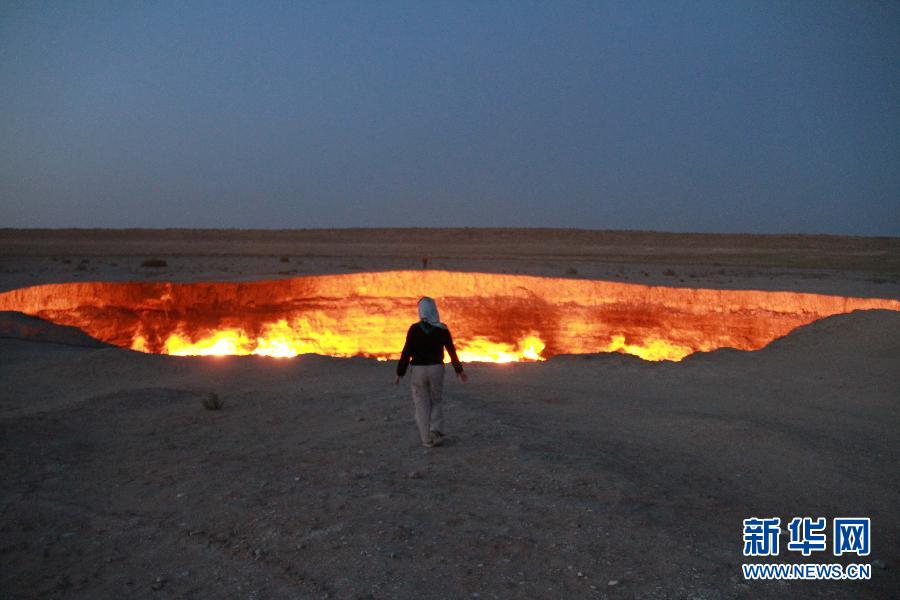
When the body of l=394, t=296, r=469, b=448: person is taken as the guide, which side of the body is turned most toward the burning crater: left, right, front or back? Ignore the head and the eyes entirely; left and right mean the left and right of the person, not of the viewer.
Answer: front

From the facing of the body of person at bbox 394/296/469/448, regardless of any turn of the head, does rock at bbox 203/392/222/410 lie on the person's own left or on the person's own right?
on the person's own left

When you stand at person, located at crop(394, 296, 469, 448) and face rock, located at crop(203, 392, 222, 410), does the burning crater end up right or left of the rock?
right

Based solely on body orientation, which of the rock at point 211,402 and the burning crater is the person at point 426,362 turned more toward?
the burning crater

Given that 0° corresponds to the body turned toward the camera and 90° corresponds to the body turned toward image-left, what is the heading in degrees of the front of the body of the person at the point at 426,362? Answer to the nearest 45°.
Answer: approximately 180°
